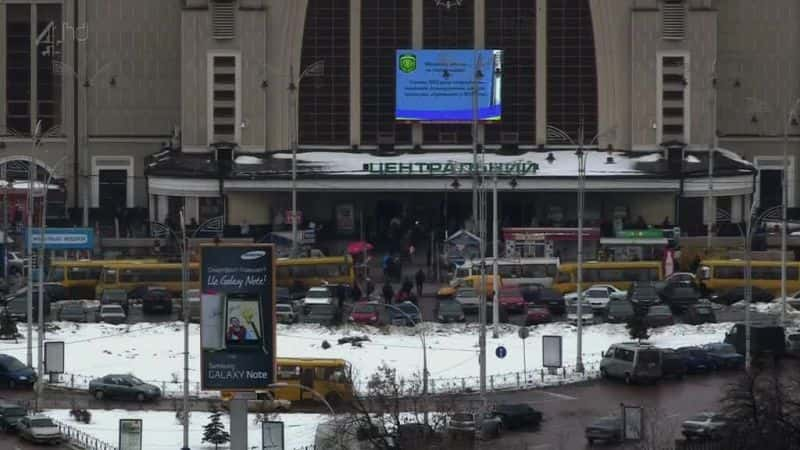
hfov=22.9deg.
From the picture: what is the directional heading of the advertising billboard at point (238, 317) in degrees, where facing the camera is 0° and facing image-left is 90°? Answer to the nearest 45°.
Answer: approximately 0°
